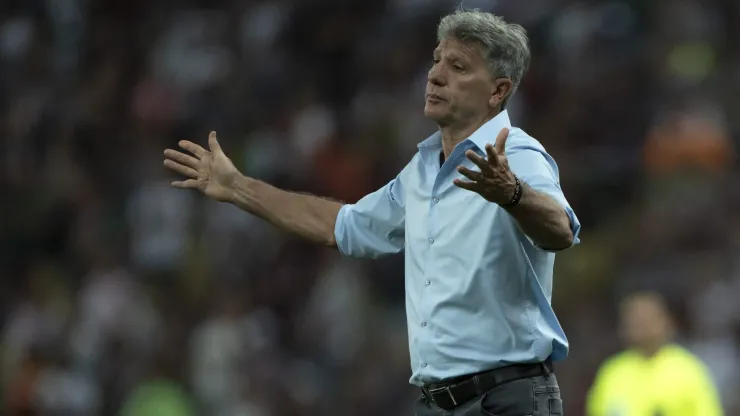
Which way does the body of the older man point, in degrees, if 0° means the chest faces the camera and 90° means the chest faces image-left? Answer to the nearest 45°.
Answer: approximately 45°

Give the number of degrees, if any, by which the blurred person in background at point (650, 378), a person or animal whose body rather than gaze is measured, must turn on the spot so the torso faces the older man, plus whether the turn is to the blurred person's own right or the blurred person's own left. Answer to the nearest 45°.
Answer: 0° — they already face them

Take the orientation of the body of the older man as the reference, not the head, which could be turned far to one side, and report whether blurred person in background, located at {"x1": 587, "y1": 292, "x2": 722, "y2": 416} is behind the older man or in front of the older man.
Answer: behind
